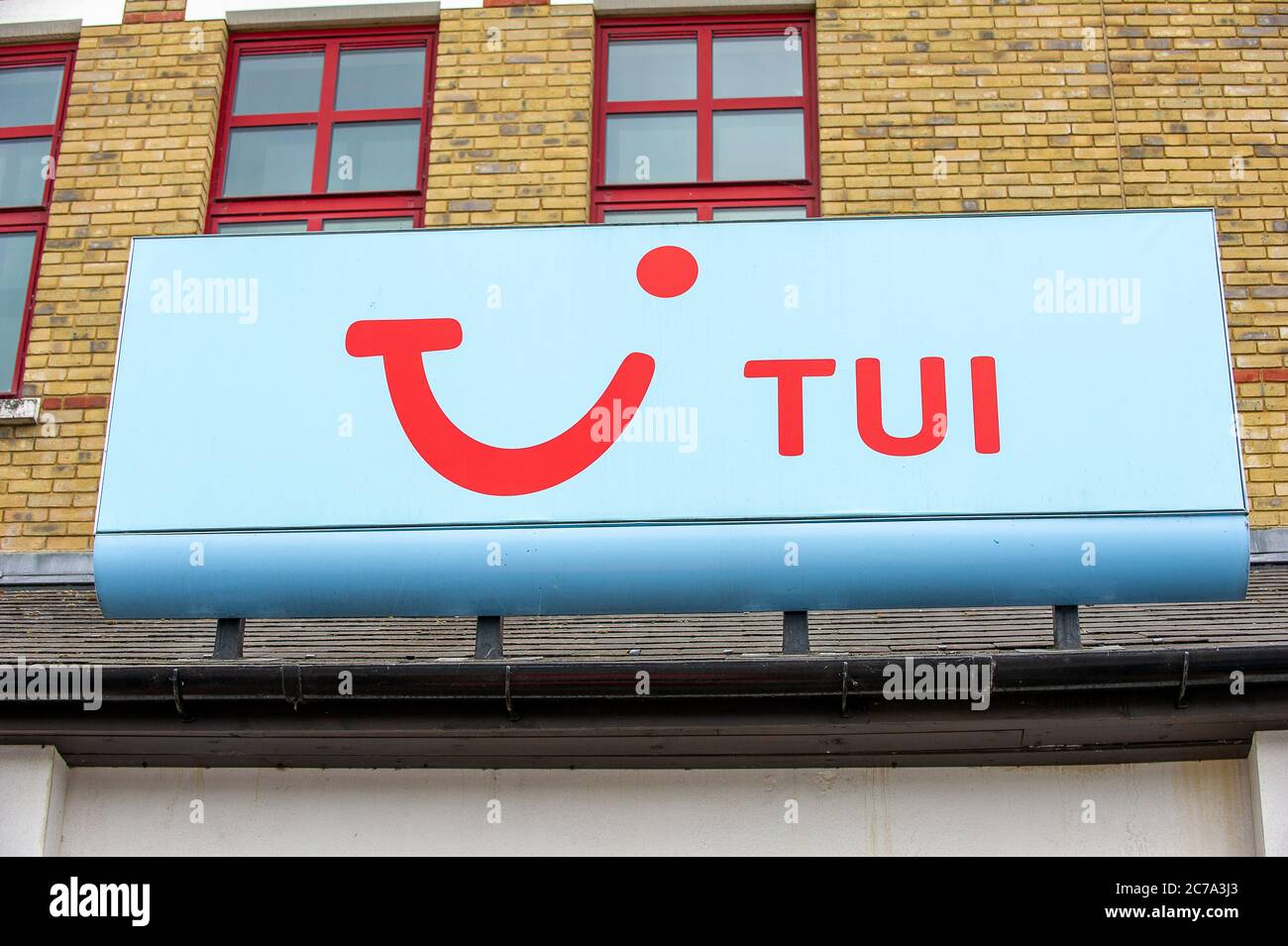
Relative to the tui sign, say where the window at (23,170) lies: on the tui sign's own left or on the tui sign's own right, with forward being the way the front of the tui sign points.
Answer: on the tui sign's own right

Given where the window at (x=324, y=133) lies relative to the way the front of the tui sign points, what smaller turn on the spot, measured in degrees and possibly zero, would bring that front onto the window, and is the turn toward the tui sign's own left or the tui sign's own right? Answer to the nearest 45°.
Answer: approximately 135° to the tui sign's own right

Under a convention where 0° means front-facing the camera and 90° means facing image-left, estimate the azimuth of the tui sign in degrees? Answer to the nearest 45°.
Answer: approximately 0°
